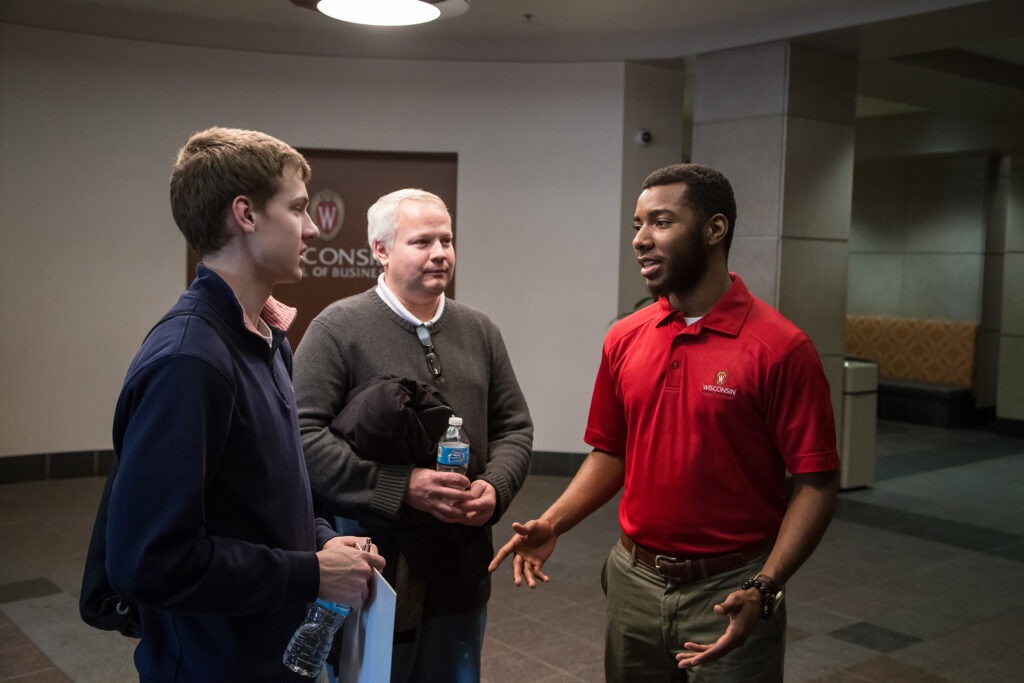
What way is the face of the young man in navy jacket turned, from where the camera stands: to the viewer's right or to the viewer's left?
to the viewer's right

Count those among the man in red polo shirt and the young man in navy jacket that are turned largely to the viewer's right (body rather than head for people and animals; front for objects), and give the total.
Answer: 1

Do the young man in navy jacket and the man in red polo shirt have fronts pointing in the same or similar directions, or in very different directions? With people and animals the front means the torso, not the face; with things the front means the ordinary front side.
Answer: very different directions

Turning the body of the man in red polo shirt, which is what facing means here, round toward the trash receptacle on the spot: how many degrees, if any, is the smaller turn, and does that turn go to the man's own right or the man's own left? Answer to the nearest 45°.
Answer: approximately 135° to the man's own right

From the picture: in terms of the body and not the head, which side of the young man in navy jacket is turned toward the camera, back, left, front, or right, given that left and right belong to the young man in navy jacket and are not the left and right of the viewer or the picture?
right

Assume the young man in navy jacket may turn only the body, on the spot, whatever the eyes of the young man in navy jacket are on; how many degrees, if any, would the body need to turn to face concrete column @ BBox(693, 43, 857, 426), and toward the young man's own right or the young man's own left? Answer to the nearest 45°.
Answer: approximately 45° to the young man's own left

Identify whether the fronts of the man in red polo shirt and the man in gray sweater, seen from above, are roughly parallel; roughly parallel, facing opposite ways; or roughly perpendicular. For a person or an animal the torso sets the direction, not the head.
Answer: roughly perpendicular

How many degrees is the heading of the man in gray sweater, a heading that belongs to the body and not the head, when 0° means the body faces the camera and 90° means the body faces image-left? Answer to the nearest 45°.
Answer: approximately 315°

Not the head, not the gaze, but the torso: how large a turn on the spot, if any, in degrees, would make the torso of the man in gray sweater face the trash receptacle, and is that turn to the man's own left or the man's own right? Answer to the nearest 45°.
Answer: approximately 90° to the man's own left

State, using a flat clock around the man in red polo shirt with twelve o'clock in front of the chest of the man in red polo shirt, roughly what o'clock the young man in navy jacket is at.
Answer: The young man in navy jacket is roughly at 12 o'clock from the man in red polo shirt.

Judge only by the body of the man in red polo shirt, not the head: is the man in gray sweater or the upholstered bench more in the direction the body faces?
the man in gray sweater

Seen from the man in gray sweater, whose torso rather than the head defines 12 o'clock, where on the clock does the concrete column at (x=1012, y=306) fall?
The concrete column is roughly at 9 o'clock from the man in gray sweater.

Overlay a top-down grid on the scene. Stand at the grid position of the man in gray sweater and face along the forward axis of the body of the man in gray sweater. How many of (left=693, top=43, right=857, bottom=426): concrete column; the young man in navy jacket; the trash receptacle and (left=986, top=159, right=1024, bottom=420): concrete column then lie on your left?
3

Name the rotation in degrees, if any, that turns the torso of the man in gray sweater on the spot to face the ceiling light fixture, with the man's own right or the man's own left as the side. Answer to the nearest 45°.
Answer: approximately 135° to the man's own left

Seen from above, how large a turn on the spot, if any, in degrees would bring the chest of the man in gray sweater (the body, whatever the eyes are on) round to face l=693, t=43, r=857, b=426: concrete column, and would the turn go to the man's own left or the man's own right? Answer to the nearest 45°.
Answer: approximately 90° to the man's own left

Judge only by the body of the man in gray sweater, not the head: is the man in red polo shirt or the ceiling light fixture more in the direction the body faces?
the man in red polo shirt
